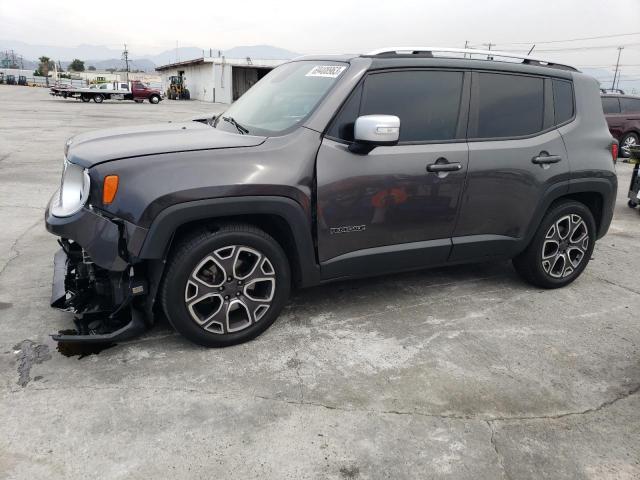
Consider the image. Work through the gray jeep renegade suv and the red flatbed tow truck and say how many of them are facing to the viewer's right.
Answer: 1

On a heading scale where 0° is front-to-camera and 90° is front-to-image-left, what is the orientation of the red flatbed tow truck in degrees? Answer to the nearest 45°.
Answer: approximately 270°

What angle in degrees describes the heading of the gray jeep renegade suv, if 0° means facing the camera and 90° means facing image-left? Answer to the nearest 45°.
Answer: approximately 45°

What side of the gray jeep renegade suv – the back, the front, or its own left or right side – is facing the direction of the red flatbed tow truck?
right

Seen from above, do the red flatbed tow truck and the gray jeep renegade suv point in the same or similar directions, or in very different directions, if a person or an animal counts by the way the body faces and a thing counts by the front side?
very different directions

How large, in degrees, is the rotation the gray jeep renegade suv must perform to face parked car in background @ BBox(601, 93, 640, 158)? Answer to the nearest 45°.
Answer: approximately 180°
